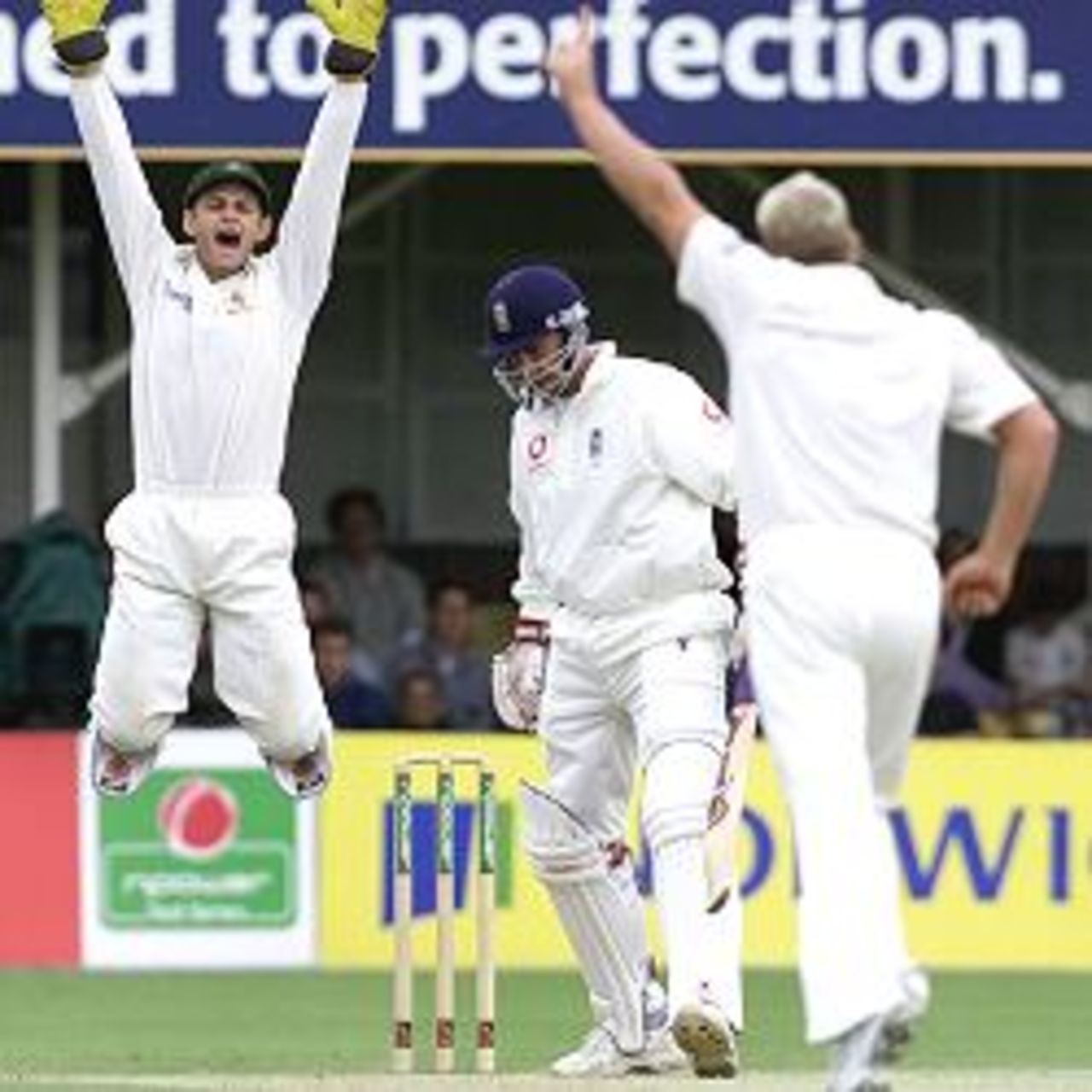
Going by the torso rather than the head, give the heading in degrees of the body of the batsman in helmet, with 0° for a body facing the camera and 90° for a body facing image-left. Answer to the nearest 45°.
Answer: approximately 45°

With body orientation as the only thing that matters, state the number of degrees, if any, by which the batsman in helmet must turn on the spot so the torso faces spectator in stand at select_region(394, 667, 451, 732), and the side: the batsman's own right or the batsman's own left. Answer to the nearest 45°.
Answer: approximately 135° to the batsman's own right

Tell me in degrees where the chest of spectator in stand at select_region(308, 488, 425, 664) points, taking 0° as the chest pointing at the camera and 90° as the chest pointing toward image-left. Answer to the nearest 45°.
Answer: approximately 0°

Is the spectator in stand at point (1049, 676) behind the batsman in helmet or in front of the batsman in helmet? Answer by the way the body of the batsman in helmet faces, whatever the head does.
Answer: behind
